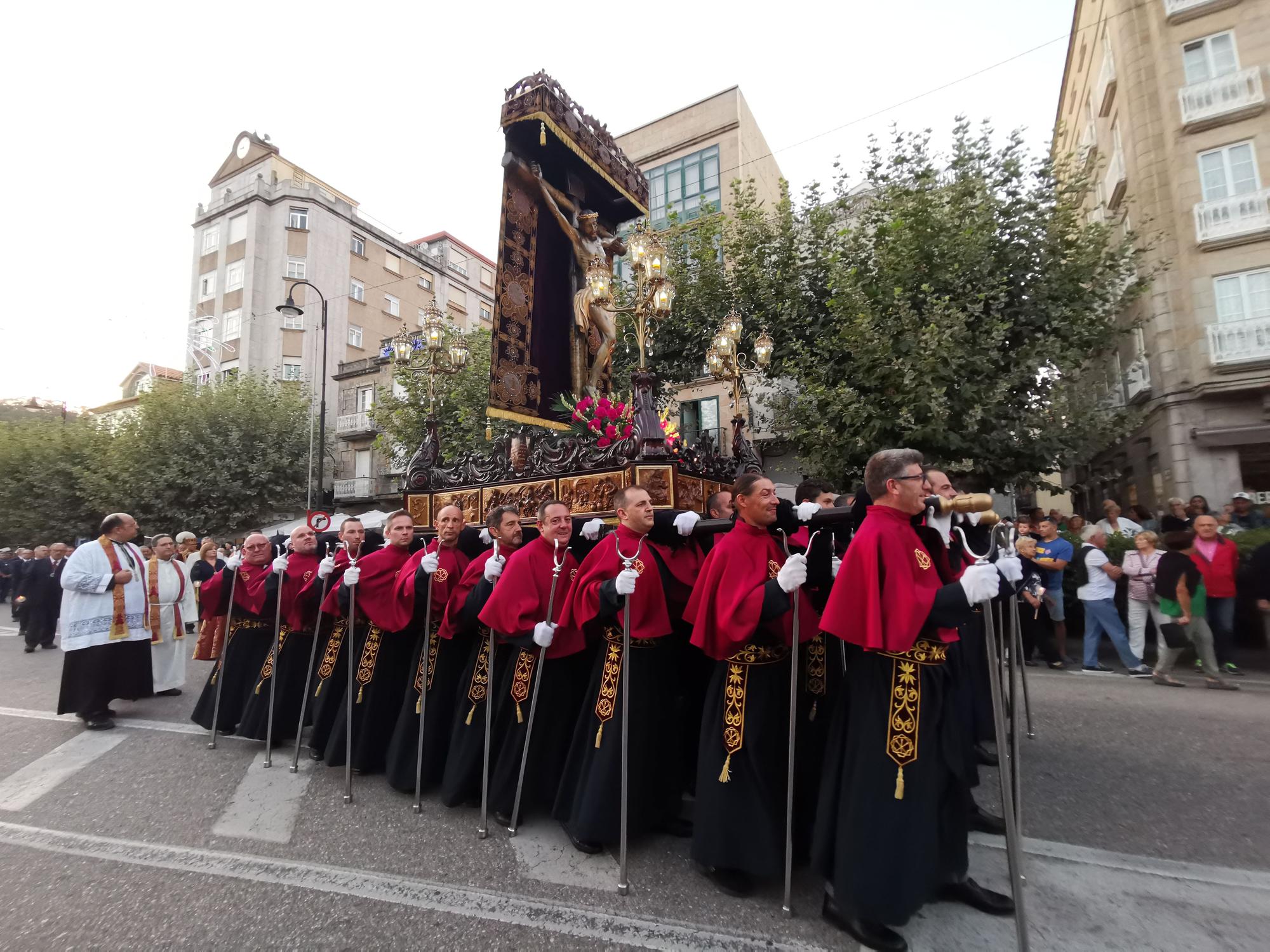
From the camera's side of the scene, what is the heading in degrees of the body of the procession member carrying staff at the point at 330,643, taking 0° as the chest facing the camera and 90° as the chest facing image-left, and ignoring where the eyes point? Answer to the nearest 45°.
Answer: approximately 315°

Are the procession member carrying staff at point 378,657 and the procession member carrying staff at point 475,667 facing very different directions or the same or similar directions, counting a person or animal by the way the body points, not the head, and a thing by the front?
same or similar directions

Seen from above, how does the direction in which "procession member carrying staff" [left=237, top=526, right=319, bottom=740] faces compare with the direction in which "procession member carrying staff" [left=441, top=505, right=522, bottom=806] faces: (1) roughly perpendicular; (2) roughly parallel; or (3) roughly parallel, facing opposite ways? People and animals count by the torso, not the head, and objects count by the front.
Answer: roughly parallel

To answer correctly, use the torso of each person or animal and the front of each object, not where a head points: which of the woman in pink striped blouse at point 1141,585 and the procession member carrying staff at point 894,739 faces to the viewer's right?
the procession member carrying staff

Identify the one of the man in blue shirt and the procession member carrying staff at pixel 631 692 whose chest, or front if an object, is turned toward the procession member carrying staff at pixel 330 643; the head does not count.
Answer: the man in blue shirt

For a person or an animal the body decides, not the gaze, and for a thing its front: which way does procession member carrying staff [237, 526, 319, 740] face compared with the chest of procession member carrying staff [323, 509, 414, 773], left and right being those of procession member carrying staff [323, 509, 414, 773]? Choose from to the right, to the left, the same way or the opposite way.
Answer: the same way

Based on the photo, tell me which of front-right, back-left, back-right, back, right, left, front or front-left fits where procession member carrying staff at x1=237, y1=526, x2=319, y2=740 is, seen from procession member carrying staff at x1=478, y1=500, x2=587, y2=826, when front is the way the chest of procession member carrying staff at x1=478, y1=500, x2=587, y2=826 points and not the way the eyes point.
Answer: back

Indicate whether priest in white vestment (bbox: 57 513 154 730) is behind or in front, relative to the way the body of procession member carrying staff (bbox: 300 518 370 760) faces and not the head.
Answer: behind

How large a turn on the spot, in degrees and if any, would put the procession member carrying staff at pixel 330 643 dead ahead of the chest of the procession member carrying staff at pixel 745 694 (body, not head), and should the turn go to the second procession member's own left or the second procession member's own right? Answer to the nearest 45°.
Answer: approximately 180°

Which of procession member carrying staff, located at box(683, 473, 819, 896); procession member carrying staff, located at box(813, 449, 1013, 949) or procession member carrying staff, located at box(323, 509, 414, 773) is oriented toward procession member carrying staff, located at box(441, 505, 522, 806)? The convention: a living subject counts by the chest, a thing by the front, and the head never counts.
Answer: procession member carrying staff, located at box(323, 509, 414, 773)

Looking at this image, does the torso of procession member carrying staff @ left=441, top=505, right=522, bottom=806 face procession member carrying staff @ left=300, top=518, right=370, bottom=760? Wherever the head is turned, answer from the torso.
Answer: no

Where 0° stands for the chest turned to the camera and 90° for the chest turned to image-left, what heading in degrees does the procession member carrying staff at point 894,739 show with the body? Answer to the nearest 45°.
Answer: approximately 270°

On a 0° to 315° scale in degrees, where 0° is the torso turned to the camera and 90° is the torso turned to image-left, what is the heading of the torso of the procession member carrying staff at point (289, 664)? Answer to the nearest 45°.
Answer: approximately 315°

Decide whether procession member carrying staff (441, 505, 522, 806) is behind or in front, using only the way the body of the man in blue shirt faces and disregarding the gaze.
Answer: in front

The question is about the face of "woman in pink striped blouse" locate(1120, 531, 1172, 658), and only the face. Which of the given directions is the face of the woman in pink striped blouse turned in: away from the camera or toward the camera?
toward the camera

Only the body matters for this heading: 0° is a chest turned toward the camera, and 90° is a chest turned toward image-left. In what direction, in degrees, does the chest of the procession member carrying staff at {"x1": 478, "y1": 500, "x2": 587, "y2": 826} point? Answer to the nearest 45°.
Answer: approximately 315°

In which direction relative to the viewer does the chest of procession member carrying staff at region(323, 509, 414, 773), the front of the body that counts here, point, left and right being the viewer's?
facing the viewer and to the right of the viewer

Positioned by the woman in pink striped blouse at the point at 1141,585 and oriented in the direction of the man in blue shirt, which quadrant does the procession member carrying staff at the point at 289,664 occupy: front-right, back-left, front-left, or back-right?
front-left

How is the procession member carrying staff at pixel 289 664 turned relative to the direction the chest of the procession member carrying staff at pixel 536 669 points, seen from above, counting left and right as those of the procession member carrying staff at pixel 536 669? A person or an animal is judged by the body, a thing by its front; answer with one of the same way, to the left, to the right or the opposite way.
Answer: the same way
